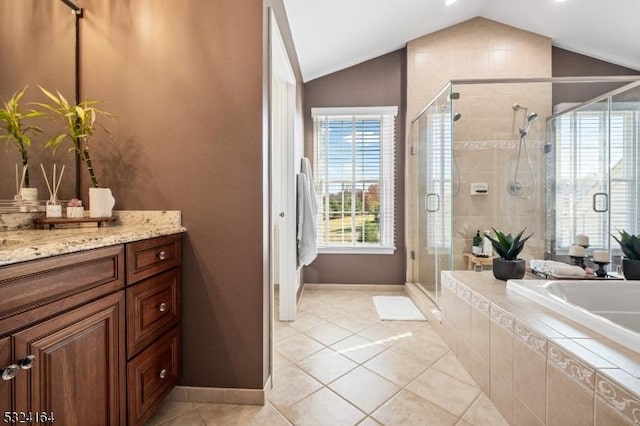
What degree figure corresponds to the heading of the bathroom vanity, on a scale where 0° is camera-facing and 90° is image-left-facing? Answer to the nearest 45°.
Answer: approximately 315°

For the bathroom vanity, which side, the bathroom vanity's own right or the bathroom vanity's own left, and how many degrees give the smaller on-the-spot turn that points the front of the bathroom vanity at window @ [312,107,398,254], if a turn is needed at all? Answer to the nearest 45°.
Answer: approximately 90° to the bathroom vanity's own left

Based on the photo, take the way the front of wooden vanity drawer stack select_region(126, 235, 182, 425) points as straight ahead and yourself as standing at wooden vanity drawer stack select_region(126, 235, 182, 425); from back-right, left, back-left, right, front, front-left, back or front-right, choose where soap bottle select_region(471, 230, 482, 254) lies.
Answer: front-left

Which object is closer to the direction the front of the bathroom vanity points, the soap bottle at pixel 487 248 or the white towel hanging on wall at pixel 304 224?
the soap bottle

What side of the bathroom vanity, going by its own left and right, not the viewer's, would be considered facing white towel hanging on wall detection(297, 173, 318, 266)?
left

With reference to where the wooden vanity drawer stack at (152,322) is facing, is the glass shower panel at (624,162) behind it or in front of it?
in front

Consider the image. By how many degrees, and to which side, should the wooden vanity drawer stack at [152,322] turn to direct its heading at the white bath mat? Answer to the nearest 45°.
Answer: approximately 45° to its left

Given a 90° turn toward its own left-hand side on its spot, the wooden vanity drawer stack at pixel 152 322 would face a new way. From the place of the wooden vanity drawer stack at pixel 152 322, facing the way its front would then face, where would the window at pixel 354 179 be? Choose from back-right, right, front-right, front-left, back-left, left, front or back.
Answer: front

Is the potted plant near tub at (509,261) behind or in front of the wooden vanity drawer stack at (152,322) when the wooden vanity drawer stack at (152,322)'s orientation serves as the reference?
in front

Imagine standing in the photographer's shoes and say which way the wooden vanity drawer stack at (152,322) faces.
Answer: facing the viewer and to the right of the viewer

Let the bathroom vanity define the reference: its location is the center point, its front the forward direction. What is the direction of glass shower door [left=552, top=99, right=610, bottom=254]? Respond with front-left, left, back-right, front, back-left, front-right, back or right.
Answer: front-left
